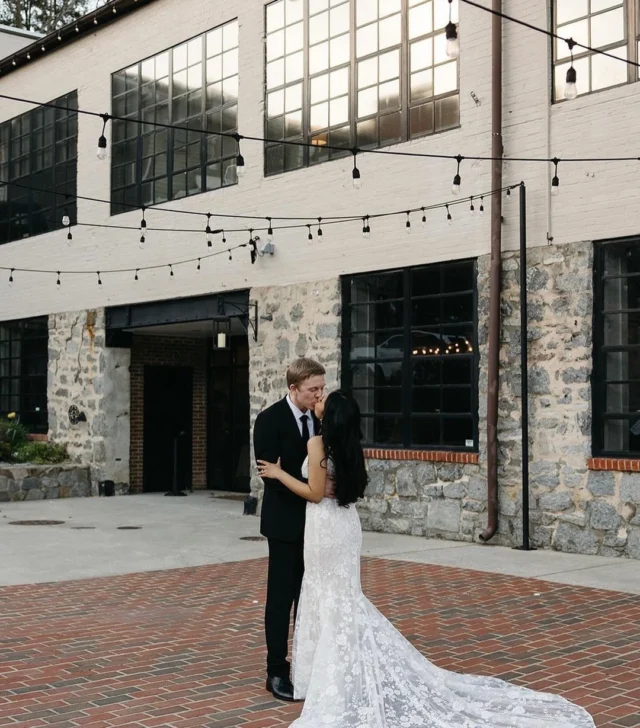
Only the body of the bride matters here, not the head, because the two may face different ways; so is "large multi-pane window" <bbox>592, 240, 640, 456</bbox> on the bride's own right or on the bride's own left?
on the bride's own right

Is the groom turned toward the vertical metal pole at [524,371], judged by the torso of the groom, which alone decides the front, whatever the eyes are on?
no

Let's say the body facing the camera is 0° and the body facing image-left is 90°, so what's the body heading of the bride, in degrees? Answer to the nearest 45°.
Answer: approximately 135°

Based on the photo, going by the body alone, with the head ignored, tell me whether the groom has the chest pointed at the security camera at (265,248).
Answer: no

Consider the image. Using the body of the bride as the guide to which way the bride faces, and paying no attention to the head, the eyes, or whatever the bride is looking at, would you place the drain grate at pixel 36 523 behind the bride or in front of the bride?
in front

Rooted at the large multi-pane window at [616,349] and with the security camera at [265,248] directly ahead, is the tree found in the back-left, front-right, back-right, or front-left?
front-right

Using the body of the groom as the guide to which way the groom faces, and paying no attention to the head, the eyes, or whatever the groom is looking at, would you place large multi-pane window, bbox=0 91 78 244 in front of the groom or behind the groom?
behind

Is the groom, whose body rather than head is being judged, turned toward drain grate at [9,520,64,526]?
no

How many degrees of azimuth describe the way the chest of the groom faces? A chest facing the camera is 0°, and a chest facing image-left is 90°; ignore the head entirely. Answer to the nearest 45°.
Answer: approximately 315°

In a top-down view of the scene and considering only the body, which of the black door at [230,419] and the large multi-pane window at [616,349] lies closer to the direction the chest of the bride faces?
the black door

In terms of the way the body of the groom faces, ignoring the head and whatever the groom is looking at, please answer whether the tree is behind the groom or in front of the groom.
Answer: behind

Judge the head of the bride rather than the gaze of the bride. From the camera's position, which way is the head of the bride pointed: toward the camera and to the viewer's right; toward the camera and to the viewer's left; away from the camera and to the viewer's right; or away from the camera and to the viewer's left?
away from the camera and to the viewer's left

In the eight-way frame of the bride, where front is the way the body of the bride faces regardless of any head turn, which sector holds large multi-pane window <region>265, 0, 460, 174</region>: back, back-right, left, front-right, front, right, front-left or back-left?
front-right

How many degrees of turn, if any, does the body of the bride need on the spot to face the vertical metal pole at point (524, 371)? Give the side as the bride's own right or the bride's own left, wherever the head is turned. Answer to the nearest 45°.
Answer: approximately 45° to the bride's own right

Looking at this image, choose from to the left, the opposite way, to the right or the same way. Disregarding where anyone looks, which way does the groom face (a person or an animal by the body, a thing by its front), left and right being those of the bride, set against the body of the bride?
the opposite way

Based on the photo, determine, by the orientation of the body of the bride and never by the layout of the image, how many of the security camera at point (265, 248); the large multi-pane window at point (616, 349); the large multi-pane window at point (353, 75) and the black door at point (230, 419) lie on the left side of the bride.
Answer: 0

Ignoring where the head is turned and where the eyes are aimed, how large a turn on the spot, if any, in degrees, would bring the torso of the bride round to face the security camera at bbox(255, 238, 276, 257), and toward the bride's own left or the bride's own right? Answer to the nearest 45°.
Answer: approximately 45° to the bride's own right
